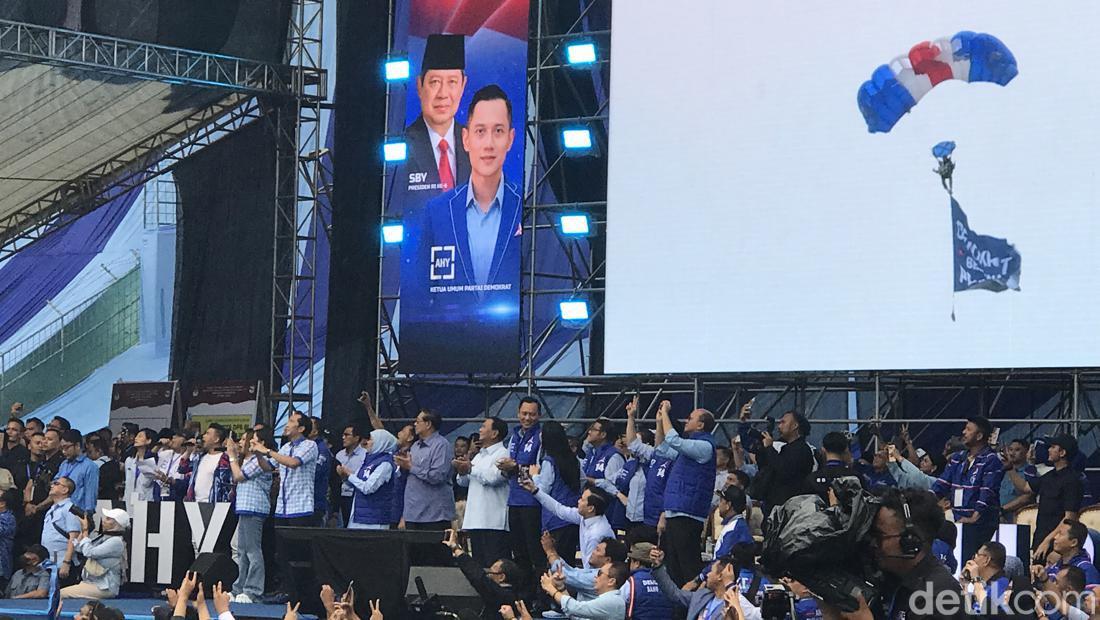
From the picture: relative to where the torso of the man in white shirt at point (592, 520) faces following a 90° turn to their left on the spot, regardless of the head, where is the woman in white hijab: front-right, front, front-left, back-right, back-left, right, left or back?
back-right

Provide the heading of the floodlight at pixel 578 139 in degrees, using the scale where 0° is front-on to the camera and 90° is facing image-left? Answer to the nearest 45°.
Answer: approximately 0°

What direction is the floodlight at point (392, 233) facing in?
toward the camera

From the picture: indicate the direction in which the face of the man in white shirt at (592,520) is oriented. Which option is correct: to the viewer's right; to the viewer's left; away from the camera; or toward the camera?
to the viewer's left

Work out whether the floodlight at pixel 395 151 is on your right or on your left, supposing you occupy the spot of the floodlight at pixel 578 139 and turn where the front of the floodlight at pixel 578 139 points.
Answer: on your right

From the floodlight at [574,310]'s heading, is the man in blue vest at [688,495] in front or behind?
in front

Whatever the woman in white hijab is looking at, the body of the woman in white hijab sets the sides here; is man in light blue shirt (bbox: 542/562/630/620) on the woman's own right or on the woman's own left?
on the woman's own left

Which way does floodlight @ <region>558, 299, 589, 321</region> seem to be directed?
toward the camera

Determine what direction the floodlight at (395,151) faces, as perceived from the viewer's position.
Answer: facing the viewer

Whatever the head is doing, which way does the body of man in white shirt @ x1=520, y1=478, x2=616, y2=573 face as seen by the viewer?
to the viewer's left

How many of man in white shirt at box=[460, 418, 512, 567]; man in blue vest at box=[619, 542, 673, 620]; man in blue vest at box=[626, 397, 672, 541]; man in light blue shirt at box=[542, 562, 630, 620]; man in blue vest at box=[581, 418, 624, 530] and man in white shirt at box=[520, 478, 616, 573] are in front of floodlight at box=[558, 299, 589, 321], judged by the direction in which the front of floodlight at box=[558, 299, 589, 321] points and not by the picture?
6
